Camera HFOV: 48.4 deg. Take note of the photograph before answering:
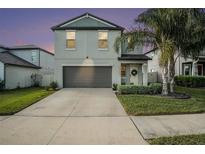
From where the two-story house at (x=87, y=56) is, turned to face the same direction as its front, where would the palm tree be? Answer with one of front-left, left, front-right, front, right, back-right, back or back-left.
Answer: front-left

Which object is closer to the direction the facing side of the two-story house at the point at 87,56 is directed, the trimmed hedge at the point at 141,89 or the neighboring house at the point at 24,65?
the trimmed hedge

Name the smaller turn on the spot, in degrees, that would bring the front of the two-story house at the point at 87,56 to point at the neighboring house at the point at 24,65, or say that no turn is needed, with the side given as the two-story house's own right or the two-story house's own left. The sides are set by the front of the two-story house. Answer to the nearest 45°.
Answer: approximately 135° to the two-story house's own right

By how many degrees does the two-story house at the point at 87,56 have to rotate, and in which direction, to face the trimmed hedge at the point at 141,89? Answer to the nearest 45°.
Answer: approximately 45° to its left

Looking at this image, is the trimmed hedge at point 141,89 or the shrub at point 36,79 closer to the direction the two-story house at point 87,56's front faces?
the trimmed hedge

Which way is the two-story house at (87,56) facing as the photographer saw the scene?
facing the viewer

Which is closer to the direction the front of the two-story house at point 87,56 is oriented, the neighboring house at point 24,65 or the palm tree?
the palm tree

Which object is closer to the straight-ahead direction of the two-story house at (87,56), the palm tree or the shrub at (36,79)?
the palm tree
